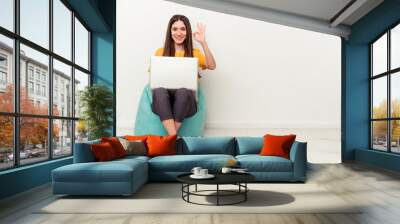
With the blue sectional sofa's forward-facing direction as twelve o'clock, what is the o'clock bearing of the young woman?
The young woman is roughly at 6 o'clock from the blue sectional sofa.

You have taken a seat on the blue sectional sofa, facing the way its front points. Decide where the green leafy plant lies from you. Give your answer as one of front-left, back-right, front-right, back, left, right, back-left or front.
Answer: back-right

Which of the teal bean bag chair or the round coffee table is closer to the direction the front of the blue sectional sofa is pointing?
the round coffee table

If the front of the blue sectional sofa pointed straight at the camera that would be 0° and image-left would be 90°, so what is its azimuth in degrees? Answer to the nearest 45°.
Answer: approximately 0°

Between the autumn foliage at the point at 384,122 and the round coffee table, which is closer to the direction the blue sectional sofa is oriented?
the round coffee table
